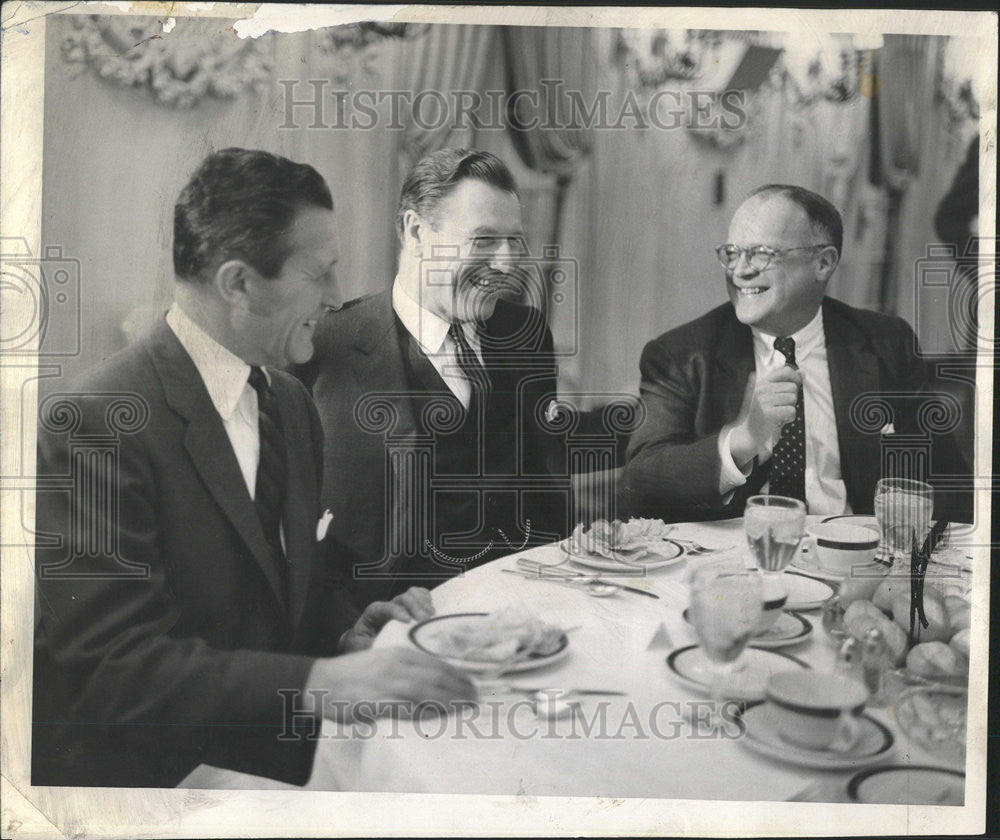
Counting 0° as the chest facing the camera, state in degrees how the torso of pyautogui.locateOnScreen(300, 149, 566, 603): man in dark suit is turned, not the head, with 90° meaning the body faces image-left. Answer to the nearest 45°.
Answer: approximately 315°

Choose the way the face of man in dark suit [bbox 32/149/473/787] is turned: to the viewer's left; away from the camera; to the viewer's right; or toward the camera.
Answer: to the viewer's right

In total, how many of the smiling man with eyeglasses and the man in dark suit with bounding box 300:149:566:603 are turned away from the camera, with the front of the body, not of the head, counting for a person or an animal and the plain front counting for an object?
0

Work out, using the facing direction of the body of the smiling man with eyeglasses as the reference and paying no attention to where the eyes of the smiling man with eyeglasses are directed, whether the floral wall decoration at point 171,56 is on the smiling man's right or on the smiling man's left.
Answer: on the smiling man's right

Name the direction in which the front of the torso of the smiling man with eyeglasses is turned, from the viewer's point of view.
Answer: toward the camera
